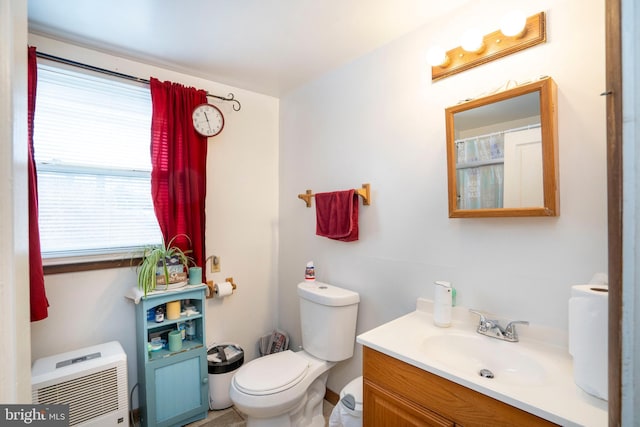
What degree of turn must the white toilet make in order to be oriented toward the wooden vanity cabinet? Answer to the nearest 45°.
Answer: approximately 90° to its left

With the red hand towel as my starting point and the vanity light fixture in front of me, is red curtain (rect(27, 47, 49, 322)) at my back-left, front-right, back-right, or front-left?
back-right

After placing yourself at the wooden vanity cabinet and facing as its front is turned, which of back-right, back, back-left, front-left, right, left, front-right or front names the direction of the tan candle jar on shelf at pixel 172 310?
front-right

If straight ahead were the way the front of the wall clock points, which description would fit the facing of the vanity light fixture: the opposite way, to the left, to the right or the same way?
to the right

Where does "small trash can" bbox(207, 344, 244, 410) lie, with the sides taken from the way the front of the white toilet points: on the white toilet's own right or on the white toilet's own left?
on the white toilet's own right

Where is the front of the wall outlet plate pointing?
toward the camera

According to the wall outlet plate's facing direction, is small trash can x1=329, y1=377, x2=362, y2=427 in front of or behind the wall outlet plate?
in front

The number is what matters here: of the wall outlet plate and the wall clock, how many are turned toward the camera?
2

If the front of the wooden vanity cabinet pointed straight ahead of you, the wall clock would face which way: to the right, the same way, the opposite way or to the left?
to the left

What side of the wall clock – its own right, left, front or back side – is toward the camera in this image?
front

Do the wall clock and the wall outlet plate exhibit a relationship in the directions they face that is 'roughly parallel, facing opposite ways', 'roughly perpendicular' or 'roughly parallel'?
roughly parallel

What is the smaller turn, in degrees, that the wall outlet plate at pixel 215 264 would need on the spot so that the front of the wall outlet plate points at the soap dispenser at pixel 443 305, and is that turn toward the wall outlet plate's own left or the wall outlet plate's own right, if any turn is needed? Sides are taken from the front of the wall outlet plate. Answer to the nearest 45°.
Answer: approximately 45° to the wall outlet plate's own left

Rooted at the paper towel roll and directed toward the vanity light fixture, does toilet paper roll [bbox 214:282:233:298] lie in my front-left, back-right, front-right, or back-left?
front-left
